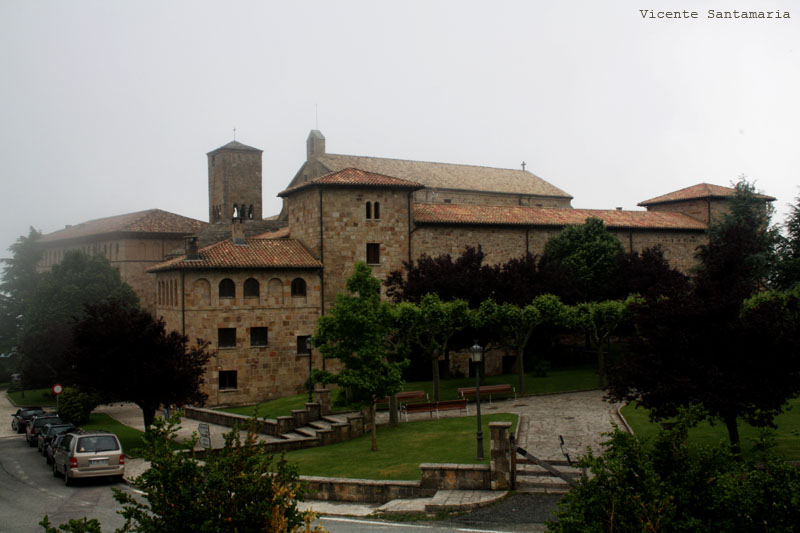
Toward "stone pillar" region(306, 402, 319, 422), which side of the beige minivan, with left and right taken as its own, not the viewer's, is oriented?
right

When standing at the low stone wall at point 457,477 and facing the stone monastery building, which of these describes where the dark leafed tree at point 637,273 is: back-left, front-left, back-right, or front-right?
front-right

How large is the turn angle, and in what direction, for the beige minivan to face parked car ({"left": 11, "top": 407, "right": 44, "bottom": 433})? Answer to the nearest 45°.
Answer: approximately 45° to its right

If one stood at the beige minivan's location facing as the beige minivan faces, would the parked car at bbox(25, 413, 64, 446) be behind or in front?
in front

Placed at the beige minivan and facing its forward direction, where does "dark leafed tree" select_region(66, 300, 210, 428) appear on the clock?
The dark leafed tree is roughly at 2 o'clock from the beige minivan.

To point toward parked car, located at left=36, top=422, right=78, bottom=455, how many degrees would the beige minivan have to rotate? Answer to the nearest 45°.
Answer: approximately 45° to its right

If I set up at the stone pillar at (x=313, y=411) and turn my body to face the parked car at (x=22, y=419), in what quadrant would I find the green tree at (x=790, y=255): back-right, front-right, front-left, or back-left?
back-right

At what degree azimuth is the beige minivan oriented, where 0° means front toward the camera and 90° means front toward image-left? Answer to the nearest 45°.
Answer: approximately 135°

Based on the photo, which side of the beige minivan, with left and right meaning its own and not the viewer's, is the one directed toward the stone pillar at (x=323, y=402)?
right
